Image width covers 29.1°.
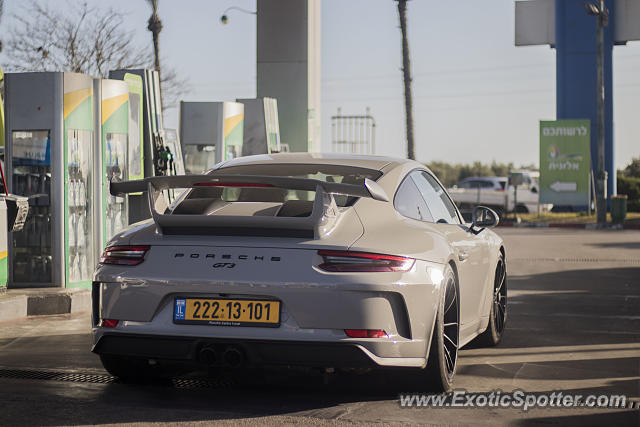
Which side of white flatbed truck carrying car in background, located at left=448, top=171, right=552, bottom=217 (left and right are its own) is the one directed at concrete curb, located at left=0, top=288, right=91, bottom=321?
right

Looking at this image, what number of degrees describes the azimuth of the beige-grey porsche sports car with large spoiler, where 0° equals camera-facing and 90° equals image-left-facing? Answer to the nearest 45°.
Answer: approximately 225°

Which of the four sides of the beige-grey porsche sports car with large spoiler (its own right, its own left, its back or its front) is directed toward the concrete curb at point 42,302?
left

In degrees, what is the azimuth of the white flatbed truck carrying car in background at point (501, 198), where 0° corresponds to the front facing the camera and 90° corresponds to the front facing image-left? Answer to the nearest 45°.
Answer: approximately 270°

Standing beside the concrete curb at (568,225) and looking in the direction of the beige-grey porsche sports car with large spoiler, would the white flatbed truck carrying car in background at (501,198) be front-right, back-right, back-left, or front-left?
back-right

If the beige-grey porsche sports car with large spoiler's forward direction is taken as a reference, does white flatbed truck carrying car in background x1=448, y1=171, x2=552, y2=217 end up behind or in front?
in front

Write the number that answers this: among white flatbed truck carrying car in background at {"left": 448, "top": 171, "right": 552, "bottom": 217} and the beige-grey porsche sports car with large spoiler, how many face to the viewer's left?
0
